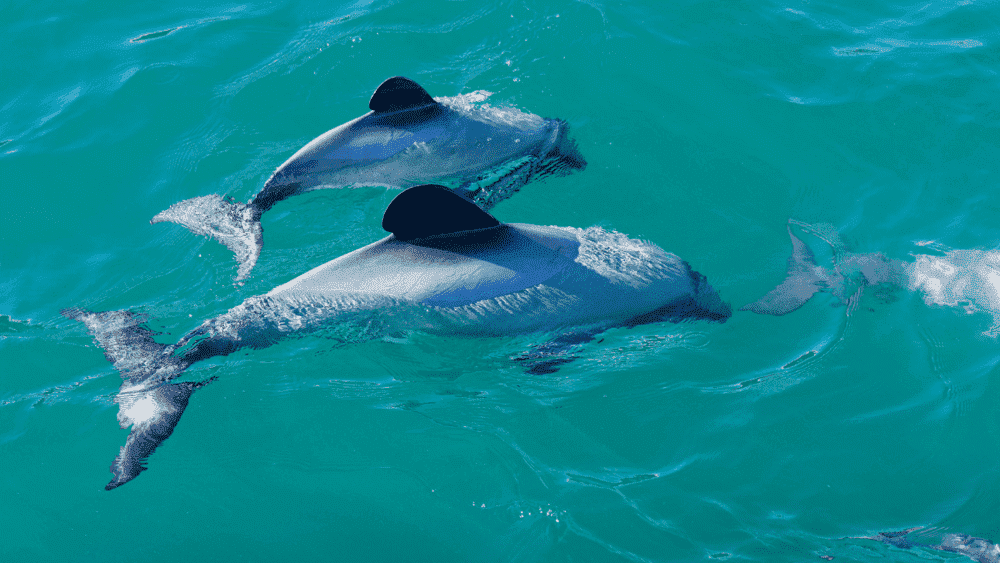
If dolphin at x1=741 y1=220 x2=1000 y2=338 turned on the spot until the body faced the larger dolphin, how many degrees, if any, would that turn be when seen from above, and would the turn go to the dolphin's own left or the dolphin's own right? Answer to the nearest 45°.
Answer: approximately 135° to the dolphin's own right

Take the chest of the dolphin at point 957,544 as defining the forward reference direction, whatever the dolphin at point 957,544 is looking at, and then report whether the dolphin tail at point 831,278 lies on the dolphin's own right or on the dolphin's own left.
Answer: on the dolphin's own left

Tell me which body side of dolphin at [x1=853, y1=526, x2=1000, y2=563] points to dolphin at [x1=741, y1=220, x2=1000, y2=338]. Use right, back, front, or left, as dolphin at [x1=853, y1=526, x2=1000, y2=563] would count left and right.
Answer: left

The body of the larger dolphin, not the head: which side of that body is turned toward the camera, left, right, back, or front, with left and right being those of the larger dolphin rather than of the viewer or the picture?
right

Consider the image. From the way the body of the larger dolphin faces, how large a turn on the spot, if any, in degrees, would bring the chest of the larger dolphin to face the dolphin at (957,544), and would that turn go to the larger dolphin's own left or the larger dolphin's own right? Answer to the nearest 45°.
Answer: approximately 45° to the larger dolphin's own right

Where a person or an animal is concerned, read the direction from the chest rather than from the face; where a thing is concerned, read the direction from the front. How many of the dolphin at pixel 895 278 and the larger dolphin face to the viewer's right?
2

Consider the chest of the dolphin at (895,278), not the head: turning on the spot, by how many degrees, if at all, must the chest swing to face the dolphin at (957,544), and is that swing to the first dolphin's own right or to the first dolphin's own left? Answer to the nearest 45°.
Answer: approximately 90° to the first dolphin's own right

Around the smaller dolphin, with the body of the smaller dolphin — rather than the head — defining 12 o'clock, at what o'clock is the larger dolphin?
The larger dolphin is roughly at 3 o'clock from the smaller dolphin.

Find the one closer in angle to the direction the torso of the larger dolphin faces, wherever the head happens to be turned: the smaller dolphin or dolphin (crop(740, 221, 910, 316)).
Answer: the dolphin

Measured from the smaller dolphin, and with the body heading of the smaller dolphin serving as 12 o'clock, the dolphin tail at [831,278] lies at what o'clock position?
The dolphin tail is roughly at 1 o'clock from the smaller dolphin.

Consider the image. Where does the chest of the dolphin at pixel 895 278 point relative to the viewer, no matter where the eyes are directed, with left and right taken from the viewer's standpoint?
facing to the right of the viewer

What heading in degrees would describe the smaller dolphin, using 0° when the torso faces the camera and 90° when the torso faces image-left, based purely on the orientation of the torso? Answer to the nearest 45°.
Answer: approximately 270°
